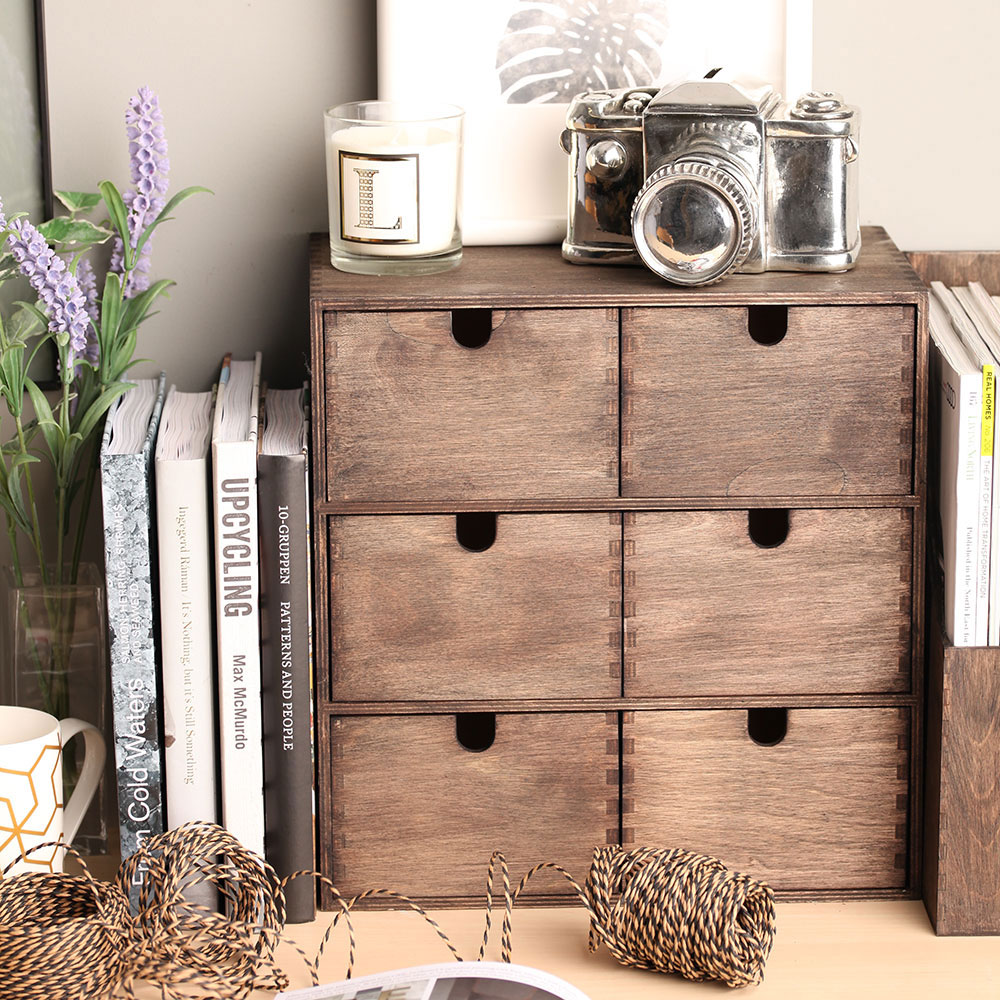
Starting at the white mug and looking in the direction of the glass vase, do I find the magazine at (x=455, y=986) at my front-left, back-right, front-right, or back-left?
back-right

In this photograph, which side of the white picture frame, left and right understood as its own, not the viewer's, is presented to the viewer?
front

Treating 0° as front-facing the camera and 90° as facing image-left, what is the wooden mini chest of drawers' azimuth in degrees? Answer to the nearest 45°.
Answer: approximately 0°
